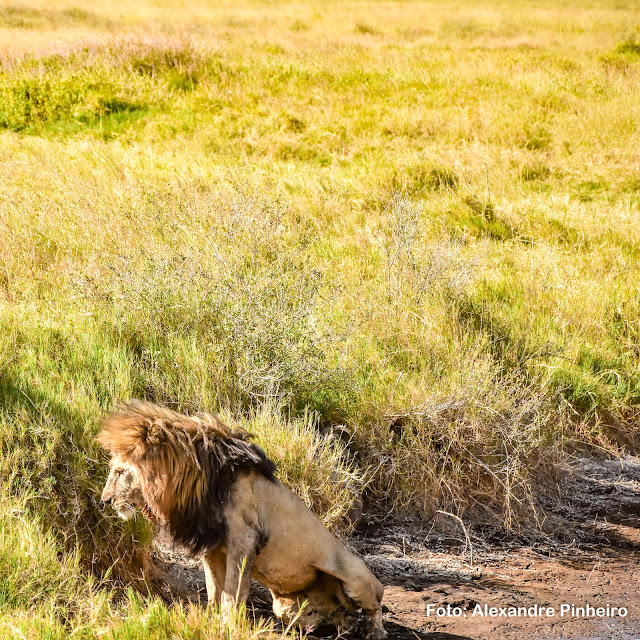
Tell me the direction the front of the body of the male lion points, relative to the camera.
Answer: to the viewer's left
